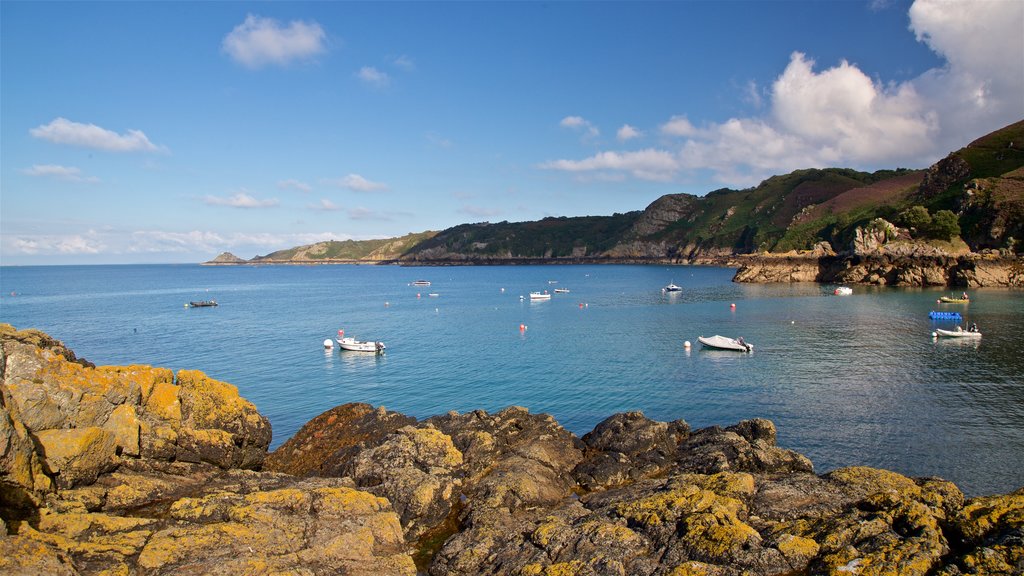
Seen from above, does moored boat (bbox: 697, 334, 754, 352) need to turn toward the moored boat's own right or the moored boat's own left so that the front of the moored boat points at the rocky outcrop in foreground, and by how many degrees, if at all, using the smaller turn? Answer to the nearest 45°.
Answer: approximately 90° to the moored boat's own left

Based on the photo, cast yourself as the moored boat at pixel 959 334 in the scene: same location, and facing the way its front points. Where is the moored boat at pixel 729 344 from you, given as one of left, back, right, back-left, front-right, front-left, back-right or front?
front-left

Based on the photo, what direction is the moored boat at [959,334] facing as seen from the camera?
to the viewer's left

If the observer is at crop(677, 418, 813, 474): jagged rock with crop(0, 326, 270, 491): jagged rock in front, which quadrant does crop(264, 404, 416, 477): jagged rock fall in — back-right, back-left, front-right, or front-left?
front-right

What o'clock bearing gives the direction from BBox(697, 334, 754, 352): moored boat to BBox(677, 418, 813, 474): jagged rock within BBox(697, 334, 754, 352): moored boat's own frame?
The jagged rock is roughly at 9 o'clock from the moored boat.

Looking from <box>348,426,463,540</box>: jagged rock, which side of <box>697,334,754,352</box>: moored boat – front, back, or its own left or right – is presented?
left

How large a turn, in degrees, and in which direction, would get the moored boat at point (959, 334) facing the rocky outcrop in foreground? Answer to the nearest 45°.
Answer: approximately 90° to its left

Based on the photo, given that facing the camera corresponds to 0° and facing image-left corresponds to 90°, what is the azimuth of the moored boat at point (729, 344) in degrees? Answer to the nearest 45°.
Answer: approximately 90°

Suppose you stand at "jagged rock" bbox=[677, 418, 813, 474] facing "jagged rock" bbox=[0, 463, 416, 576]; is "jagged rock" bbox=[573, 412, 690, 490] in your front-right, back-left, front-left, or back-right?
front-right

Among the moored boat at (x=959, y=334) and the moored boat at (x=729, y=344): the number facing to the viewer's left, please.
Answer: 2

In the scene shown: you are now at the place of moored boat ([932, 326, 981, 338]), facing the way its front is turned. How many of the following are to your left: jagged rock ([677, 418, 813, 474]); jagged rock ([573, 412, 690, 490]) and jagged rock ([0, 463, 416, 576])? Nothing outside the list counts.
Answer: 3

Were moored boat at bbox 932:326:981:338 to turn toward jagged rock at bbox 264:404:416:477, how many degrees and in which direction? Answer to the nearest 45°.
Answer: approximately 90° to its left

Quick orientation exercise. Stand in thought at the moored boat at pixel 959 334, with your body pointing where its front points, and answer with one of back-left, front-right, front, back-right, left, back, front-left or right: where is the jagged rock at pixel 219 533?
left
